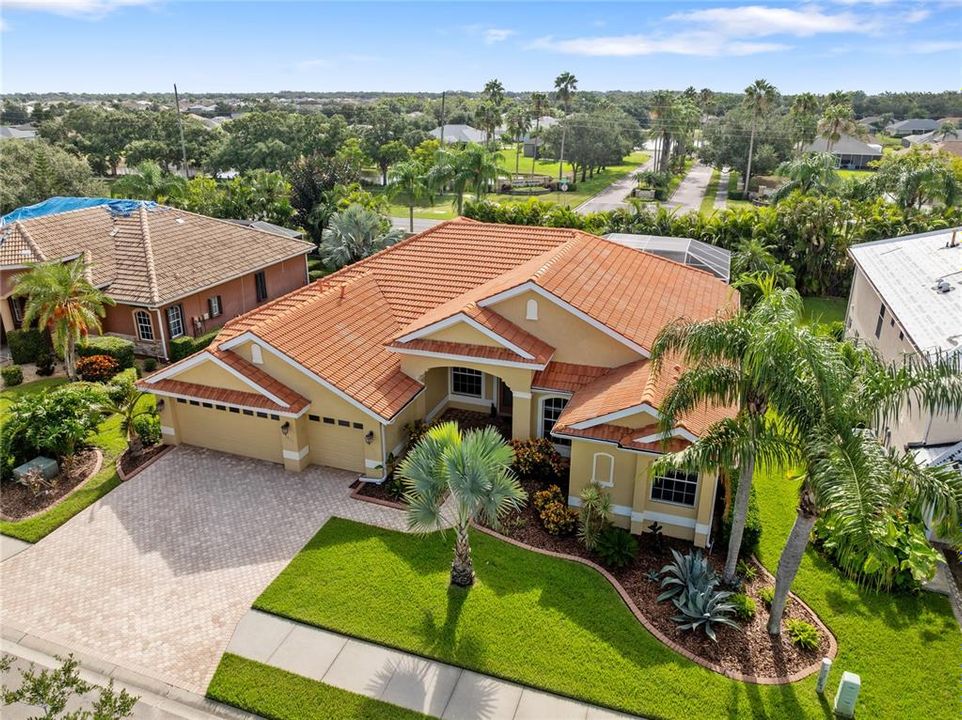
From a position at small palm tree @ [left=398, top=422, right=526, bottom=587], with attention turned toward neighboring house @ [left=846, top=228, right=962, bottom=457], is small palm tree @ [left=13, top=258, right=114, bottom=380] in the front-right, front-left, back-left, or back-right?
back-left

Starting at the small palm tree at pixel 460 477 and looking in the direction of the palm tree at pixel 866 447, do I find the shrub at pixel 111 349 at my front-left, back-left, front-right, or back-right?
back-left

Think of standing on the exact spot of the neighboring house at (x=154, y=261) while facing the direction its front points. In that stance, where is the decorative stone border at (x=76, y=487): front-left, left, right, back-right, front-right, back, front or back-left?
front-left

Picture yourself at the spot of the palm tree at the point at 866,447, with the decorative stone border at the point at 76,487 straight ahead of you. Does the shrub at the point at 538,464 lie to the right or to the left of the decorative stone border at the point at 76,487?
right

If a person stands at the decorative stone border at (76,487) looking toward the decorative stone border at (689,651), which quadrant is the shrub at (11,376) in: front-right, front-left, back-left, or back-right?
back-left

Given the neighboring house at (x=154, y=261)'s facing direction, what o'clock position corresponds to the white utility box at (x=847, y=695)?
The white utility box is roughly at 10 o'clock from the neighboring house.

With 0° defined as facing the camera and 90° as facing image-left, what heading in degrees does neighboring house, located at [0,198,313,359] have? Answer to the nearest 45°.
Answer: approximately 45°

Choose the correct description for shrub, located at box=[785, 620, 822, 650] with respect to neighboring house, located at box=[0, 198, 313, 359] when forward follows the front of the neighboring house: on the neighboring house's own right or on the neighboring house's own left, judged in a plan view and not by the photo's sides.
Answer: on the neighboring house's own left

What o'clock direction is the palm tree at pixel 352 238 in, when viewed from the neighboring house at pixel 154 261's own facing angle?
The palm tree is roughly at 7 o'clock from the neighboring house.

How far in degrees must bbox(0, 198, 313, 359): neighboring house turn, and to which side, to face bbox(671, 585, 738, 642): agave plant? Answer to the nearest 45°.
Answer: approximately 45° to its left
